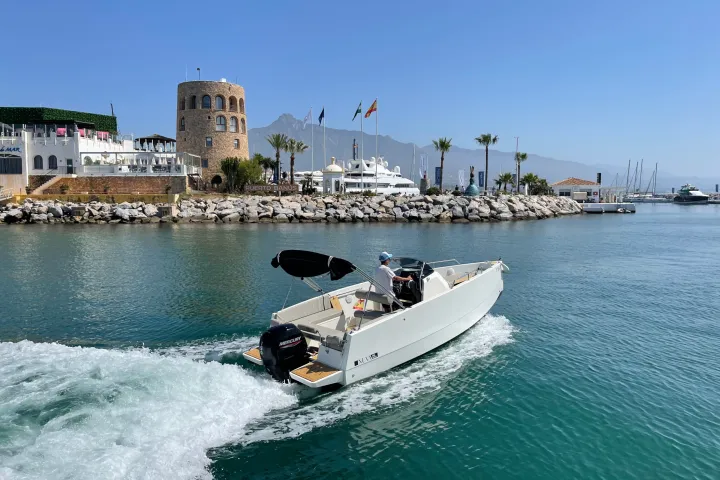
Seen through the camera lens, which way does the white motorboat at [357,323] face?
facing away from the viewer and to the right of the viewer
